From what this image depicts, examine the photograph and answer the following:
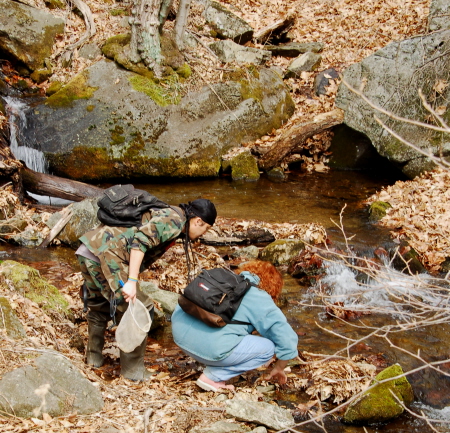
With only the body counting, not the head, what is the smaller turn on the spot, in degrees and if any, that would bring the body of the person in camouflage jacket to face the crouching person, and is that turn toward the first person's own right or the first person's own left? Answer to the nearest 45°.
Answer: approximately 45° to the first person's own right

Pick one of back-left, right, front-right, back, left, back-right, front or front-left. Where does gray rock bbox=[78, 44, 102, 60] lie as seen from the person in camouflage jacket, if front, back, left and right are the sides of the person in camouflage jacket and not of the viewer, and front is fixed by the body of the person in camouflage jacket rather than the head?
left

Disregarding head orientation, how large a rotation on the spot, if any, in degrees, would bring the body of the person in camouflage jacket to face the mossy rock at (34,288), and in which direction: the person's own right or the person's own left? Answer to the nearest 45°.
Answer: approximately 135° to the person's own left

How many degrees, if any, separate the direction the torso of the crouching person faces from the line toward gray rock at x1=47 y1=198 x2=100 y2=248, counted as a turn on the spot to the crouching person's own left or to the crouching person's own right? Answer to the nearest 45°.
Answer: approximately 135° to the crouching person's own left

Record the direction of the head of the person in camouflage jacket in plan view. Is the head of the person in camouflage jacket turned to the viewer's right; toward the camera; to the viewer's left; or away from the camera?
to the viewer's right

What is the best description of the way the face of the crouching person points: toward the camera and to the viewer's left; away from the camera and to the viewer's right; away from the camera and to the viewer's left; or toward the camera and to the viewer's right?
away from the camera and to the viewer's right

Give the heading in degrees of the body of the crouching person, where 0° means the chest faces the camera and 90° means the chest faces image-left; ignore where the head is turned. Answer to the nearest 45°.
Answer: approximately 270°

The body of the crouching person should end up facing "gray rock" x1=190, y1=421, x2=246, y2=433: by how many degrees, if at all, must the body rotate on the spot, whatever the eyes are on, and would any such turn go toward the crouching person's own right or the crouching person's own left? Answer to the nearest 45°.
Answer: approximately 90° to the crouching person's own right

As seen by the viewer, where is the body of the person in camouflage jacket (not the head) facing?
to the viewer's right
